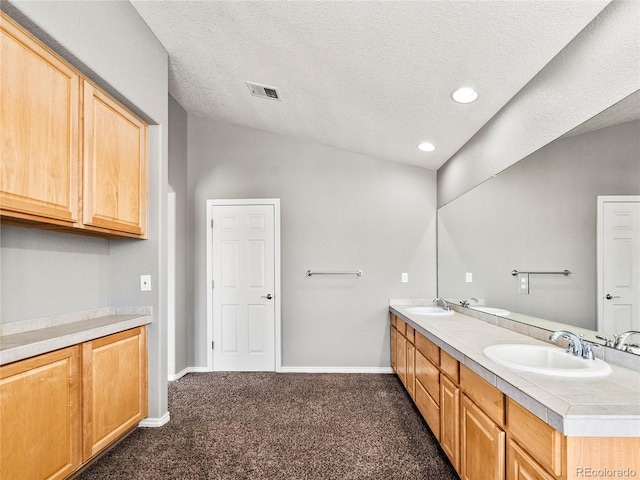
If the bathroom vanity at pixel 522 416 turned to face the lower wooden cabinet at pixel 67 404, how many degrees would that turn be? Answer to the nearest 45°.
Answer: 0° — it already faces it

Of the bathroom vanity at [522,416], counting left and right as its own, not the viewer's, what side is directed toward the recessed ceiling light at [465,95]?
right

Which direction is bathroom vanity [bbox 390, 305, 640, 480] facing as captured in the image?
to the viewer's left

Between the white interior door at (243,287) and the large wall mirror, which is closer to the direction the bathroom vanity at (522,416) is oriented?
the white interior door

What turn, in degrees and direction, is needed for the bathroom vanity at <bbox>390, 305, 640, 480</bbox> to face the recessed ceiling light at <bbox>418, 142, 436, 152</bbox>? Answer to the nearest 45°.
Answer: approximately 90° to its right
